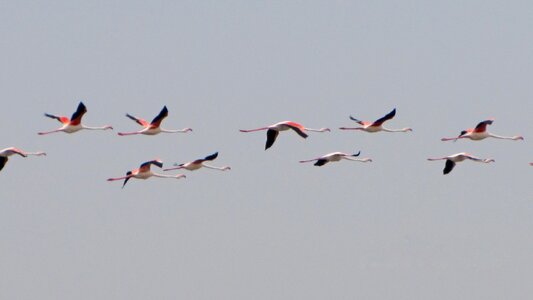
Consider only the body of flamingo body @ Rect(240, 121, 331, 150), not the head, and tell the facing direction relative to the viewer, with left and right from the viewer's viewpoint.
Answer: facing to the right of the viewer
